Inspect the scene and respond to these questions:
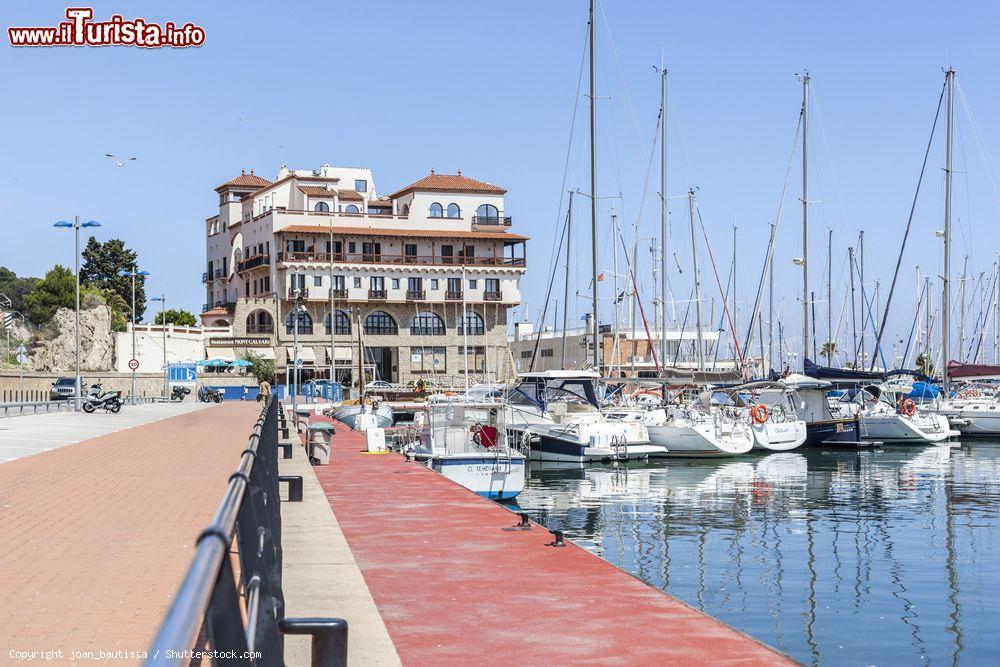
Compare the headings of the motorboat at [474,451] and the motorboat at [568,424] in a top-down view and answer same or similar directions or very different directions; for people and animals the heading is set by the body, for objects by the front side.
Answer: same or similar directions

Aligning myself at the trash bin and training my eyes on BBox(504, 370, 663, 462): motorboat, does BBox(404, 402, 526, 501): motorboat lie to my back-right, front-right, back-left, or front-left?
front-right

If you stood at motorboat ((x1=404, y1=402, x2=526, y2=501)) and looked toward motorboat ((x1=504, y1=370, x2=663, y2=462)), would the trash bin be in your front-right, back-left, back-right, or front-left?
back-left

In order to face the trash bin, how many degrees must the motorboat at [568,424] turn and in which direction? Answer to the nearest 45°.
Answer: approximately 135° to its left

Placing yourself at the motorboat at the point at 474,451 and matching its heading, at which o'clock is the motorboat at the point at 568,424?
the motorboat at the point at 568,424 is roughly at 2 o'clock from the motorboat at the point at 474,451.

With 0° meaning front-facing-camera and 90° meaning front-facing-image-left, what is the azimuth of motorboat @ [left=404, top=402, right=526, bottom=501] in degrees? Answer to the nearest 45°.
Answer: approximately 135°

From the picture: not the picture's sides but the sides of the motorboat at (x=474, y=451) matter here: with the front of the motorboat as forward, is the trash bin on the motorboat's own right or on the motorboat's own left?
on the motorboat's own left
